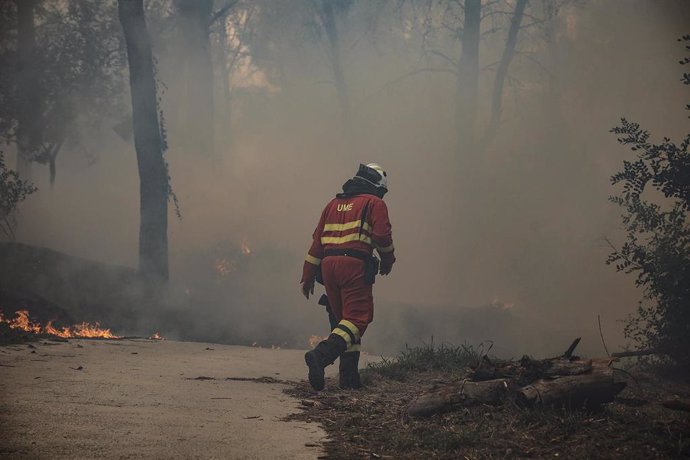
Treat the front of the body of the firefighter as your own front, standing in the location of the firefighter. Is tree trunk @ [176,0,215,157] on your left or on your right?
on your left

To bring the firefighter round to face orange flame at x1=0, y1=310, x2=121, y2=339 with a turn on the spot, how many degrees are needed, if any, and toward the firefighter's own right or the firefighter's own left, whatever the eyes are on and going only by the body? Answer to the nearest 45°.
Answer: approximately 90° to the firefighter's own left

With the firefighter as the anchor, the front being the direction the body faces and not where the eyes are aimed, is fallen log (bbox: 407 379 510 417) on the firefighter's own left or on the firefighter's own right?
on the firefighter's own right

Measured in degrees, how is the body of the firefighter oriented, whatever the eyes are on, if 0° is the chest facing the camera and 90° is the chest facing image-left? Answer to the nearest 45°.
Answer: approximately 225°

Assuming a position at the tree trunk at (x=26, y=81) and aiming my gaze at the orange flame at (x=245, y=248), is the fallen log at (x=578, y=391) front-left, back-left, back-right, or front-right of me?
front-right

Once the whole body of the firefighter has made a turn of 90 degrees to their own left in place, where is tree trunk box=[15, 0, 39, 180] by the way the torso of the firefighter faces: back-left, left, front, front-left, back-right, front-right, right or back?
front

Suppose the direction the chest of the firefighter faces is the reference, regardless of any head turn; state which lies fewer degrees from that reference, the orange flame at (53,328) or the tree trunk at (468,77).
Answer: the tree trunk

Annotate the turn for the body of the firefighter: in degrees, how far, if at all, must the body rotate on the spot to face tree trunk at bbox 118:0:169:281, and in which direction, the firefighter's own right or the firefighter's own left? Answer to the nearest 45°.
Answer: approximately 90° to the firefighter's own left

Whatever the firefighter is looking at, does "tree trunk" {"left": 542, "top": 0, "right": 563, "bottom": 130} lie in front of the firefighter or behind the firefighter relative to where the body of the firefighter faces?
in front

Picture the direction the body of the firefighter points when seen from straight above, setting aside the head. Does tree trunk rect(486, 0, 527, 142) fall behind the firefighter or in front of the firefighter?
in front

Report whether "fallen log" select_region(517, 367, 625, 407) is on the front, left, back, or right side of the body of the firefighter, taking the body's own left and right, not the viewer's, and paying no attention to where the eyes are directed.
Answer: right

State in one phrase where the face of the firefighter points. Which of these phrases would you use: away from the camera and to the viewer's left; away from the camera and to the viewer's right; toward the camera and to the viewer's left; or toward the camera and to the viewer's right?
away from the camera and to the viewer's right
